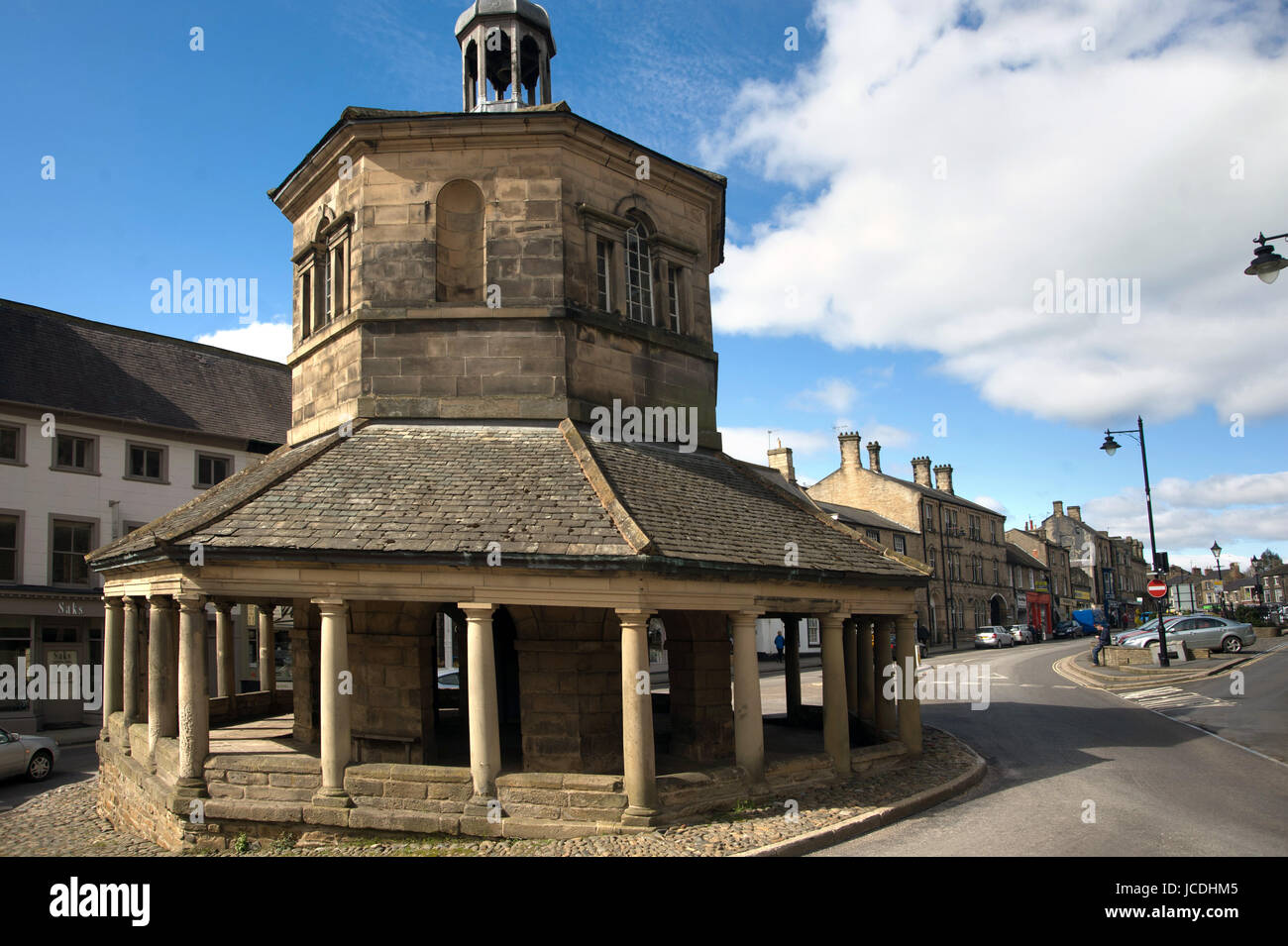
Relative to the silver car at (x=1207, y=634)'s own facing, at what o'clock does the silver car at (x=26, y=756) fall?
the silver car at (x=26, y=756) is roughly at 10 o'clock from the silver car at (x=1207, y=634).

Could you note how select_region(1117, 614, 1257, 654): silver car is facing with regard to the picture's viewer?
facing to the left of the viewer

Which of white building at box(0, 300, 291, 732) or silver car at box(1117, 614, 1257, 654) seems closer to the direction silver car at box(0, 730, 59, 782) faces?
the silver car

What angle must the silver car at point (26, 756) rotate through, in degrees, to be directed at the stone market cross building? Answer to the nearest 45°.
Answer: approximately 45° to its right

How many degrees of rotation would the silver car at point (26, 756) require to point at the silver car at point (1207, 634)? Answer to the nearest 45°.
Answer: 0° — it already faces it

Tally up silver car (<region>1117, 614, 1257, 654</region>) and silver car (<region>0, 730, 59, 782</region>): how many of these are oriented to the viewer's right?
1

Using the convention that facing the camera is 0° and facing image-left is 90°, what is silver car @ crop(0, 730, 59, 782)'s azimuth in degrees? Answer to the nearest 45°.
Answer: approximately 270°

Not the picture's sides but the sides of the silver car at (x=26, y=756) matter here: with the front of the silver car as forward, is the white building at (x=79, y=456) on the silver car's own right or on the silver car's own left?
on the silver car's own left
